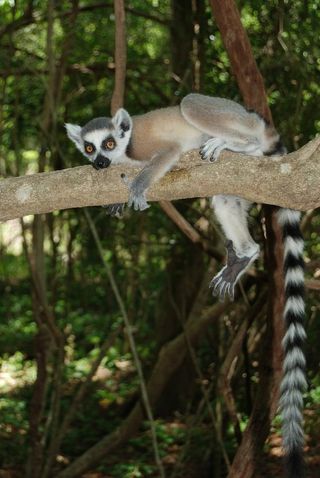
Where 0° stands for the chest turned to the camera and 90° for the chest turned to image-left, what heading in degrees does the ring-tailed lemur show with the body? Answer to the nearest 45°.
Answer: approximately 90°
